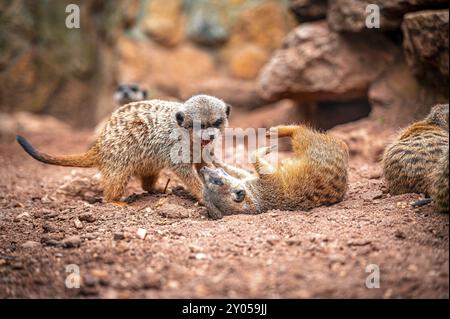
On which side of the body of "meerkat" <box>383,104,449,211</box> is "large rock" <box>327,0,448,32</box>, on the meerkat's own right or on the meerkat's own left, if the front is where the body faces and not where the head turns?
on the meerkat's own left

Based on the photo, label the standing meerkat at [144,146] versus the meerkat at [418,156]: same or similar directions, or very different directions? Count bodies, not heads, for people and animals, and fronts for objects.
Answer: same or similar directions

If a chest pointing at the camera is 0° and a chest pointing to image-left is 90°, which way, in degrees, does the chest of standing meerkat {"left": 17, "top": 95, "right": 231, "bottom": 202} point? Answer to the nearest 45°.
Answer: approximately 270°

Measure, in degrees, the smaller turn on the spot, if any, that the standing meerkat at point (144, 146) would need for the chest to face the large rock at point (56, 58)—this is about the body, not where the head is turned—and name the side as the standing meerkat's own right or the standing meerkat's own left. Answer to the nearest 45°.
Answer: approximately 90° to the standing meerkat's own left

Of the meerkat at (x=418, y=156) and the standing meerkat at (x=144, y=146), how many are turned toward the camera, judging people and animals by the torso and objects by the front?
0

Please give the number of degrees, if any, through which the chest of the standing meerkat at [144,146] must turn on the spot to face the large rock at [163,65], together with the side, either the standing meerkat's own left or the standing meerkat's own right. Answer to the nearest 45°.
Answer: approximately 90° to the standing meerkat's own left

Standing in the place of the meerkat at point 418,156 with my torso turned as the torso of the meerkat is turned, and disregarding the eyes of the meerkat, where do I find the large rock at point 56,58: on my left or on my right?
on my left

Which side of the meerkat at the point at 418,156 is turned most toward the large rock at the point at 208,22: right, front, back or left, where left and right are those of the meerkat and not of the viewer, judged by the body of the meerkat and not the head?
left

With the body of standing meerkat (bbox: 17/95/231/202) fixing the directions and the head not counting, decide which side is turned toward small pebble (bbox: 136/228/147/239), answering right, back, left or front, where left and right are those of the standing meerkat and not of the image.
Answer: right

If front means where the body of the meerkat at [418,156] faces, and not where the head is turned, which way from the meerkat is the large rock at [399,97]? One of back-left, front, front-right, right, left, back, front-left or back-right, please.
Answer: front-left

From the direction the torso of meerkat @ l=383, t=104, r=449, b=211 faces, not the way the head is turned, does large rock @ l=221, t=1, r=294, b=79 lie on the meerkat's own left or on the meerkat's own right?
on the meerkat's own left
